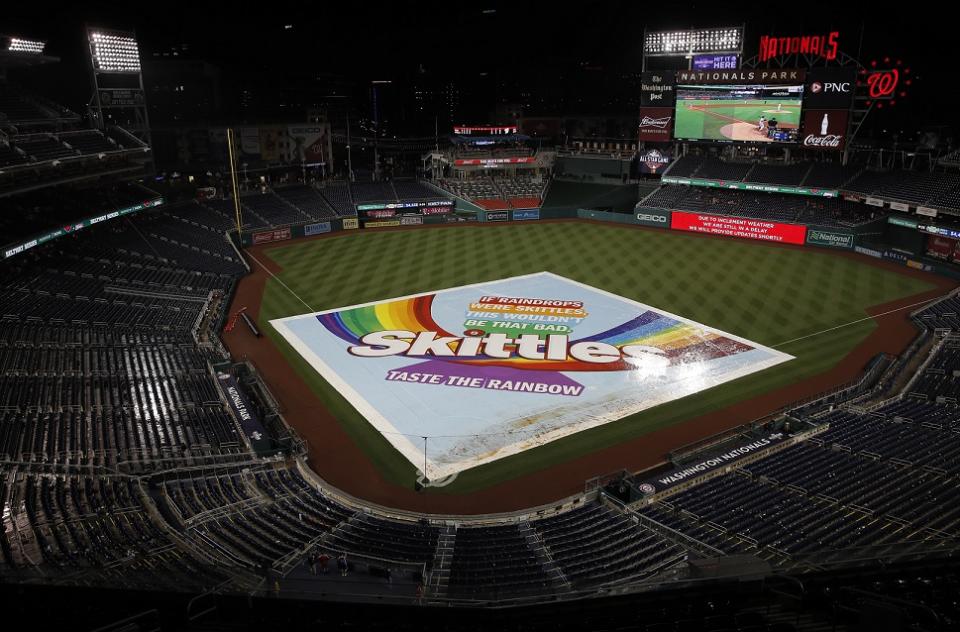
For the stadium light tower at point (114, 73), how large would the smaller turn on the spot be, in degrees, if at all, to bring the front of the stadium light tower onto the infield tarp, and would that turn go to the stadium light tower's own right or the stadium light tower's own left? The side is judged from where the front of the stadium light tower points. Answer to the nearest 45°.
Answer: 0° — it already faces it

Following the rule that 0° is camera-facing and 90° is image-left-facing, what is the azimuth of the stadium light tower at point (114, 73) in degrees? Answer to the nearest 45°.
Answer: approximately 315°
